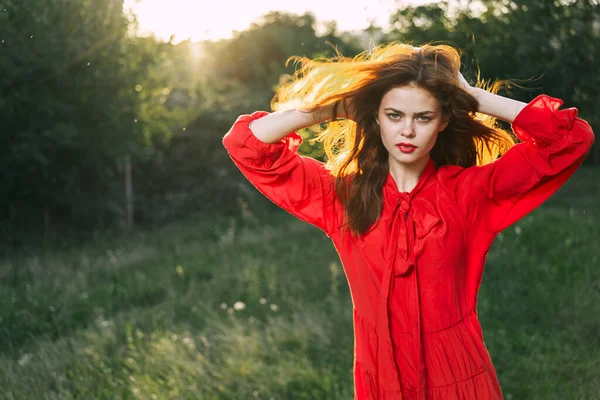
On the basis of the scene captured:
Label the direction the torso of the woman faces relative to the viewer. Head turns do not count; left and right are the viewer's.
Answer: facing the viewer

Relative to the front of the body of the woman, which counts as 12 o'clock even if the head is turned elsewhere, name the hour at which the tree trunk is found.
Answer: The tree trunk is roughly at 5 o'clock from the woman.
